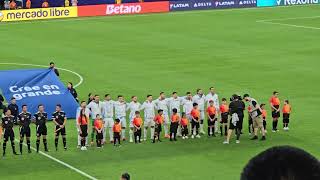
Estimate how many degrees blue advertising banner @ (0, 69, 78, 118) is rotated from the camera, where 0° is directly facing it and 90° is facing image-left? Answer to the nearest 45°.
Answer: approximately 0°

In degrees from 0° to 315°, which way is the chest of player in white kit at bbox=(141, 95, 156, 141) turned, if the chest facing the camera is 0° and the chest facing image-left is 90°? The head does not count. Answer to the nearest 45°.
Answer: approximately 0°

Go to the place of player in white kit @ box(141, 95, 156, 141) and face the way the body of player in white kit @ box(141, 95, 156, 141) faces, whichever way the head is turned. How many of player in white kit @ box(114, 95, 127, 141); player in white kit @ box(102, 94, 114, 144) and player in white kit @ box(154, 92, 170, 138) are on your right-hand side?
2

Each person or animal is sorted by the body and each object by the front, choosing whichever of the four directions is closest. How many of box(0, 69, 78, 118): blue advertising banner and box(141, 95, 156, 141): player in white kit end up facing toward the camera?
2

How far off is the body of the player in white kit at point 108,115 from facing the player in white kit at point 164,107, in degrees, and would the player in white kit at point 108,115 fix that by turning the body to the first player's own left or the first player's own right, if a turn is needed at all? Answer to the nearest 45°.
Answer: approximately 90° to the first player's own left

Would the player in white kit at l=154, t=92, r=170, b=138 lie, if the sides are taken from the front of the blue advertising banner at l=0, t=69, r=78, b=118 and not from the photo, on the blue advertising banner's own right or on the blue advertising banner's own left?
on the blue advertising banner's own left

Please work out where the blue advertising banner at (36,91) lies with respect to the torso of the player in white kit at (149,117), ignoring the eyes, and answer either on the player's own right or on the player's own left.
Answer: on the player's own right

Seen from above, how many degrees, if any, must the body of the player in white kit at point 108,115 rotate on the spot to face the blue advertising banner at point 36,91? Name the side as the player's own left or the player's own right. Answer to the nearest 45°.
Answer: approximately 135° to the player's own right
